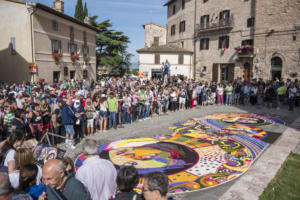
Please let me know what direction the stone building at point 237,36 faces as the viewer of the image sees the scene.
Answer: facing the viewer and to the left of the viewer

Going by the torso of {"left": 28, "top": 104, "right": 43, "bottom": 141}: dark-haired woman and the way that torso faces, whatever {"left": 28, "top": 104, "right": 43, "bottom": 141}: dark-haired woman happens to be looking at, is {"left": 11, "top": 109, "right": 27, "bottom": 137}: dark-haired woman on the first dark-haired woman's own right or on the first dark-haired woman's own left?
on the first dark-haired woman's own right

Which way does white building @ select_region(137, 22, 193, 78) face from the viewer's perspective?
toward the camera

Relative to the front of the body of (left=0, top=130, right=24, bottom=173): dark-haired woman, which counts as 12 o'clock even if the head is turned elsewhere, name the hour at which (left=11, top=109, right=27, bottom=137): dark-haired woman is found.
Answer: (left=11, top=109, right=27, bottom=137): dark-haired woman is roughly at 9 o'clock from (left=0, top=130, right=24, bottom=173): dark-haired woman.

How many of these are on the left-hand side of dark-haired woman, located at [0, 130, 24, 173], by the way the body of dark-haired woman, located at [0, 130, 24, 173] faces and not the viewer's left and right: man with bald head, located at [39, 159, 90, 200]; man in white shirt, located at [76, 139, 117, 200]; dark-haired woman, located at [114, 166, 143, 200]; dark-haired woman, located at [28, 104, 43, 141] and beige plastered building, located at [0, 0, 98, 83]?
2

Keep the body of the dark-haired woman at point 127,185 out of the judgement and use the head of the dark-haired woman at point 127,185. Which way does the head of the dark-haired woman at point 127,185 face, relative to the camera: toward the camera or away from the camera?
away from the camera

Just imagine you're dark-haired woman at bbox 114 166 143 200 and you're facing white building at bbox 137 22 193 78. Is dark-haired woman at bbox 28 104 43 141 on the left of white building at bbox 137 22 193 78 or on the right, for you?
left

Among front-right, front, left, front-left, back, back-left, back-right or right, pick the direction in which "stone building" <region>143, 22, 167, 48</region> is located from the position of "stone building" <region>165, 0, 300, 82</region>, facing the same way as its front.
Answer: right

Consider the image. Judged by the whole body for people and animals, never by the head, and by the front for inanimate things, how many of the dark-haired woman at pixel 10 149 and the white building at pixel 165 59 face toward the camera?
1

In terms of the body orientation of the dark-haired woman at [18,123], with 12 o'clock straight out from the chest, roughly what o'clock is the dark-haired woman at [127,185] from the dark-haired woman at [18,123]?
the dark-haired woman at [127,185] is roughly at 1 o'clock from the dark-haired woman at [18,123].

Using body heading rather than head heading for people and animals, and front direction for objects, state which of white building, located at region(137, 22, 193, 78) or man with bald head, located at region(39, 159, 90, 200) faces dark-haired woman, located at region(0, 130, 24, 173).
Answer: the white building

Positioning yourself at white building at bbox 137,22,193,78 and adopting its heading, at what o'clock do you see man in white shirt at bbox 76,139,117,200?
The man in white shirt is roughly at 12 o'clock from the white building.

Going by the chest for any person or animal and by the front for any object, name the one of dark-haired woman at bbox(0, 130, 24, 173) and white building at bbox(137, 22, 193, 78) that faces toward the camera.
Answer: the white building

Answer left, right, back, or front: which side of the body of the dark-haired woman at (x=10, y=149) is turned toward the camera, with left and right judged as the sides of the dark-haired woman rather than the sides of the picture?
right
